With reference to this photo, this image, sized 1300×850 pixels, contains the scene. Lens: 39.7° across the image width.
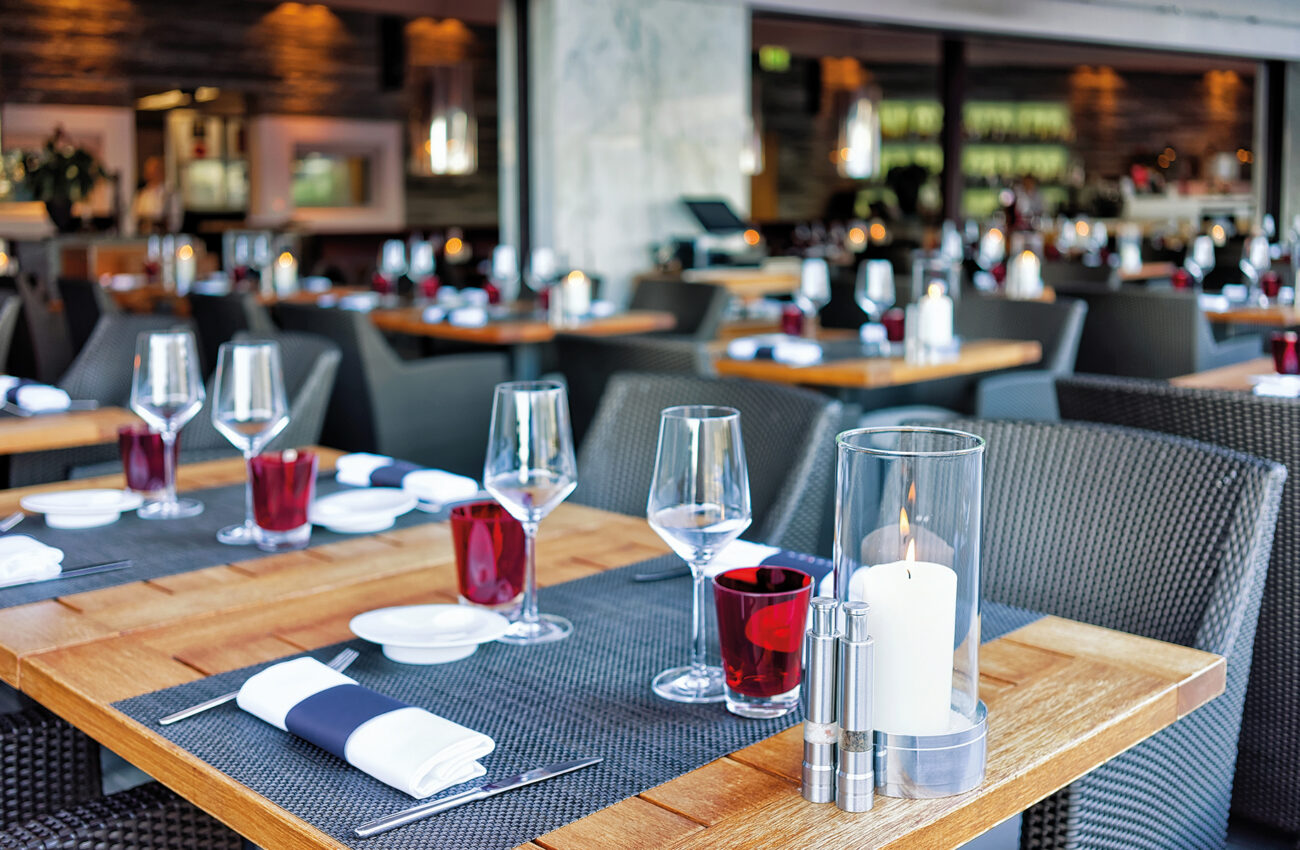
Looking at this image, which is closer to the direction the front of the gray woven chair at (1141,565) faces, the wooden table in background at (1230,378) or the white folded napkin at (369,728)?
the white folded napkin

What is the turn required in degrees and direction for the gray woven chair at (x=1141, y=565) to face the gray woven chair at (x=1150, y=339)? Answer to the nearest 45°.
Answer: approximately 135° to its right

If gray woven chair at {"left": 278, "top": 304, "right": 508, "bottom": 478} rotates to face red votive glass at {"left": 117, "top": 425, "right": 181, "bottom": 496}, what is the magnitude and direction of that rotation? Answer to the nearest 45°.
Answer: approximately 135° to its right

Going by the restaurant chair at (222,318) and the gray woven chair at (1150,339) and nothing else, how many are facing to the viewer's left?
0

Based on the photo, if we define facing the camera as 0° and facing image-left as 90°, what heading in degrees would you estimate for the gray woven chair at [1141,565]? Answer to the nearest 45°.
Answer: approximately 45°

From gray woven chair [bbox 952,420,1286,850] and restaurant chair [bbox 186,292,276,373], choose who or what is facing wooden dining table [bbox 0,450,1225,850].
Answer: the gray woven chair

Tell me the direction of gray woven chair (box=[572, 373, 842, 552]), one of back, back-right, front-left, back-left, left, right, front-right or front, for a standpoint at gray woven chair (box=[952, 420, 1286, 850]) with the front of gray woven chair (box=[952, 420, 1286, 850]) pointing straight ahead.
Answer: right
